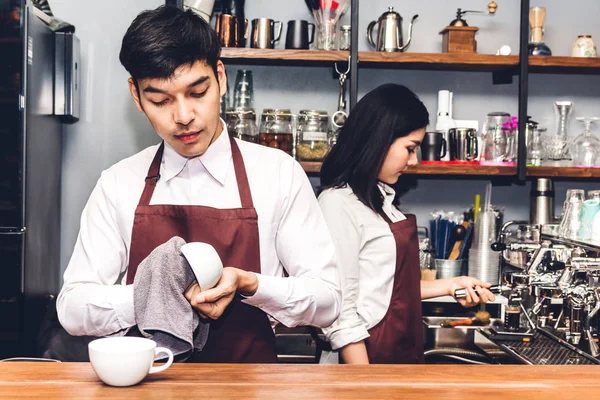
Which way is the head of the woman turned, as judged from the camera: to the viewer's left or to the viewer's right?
to the viewer's right

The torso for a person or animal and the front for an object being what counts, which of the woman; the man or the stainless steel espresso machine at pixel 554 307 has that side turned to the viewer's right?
the woman

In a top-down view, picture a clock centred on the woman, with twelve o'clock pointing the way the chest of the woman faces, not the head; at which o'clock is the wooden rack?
The wooden rack is roughly at 10 o'clock from the woman.

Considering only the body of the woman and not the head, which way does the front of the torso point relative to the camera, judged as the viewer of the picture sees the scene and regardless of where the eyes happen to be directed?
to the viewer's right

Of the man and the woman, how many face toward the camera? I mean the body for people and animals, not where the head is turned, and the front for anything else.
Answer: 1

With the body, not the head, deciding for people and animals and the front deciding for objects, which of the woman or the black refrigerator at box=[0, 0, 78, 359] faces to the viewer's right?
the woman

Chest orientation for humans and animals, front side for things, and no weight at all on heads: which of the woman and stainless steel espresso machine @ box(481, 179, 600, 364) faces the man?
the stainless steel espresso machine
